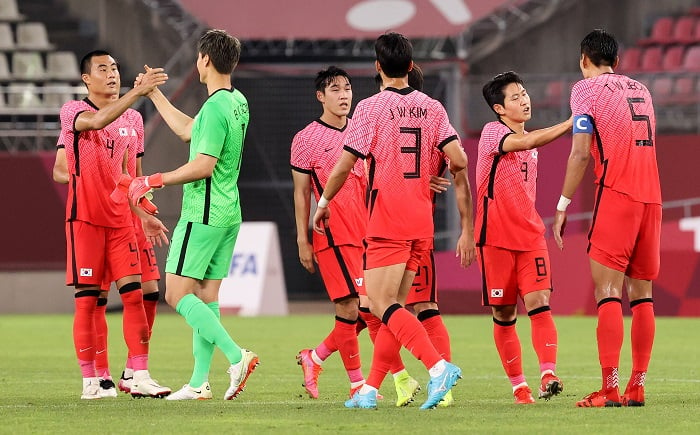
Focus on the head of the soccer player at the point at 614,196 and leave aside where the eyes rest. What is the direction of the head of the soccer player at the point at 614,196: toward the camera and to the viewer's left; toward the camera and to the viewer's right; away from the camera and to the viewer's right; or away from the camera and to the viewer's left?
away from the camera and to the viewer's left

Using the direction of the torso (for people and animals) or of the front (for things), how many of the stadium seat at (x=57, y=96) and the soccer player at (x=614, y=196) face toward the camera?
1

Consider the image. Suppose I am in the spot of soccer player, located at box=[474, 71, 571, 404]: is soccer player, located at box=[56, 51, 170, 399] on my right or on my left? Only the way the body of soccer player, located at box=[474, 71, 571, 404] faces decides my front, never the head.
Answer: on my right

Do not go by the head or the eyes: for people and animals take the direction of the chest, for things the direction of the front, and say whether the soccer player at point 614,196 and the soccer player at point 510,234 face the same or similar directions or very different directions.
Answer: very different directions

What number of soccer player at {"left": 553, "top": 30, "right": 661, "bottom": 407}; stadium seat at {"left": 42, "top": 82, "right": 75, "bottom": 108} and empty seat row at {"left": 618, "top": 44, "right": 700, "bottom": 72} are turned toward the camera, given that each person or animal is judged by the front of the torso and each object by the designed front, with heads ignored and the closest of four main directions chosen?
2

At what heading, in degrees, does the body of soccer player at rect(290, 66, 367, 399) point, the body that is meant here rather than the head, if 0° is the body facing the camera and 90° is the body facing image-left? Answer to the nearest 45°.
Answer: approximately 315°

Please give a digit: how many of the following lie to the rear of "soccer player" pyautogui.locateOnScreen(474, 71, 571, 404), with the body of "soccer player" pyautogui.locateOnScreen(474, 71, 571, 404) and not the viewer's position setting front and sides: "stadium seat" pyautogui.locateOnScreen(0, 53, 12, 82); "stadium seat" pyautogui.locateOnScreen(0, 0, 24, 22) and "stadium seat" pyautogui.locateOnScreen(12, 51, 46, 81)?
3

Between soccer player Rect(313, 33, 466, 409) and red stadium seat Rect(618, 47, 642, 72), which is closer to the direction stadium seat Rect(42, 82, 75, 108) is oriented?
the soccer player

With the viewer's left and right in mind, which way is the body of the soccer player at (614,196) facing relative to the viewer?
facing away from the viewer and to the left of the viewer

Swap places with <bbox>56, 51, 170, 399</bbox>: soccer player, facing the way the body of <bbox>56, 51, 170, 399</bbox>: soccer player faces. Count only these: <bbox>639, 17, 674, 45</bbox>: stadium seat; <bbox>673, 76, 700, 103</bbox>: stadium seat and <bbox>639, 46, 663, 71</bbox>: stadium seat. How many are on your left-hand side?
3

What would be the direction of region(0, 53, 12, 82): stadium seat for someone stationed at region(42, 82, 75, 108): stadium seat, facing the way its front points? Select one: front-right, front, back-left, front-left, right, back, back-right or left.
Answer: back-right

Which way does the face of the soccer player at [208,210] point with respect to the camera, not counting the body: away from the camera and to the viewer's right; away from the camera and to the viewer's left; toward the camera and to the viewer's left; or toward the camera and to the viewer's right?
away from the camera and to the viewer's left

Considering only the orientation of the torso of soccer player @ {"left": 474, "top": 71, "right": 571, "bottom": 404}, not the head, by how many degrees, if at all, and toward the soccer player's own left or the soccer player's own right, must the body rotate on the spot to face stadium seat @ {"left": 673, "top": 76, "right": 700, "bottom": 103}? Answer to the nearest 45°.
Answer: approximately 135° to the soccer player's own left

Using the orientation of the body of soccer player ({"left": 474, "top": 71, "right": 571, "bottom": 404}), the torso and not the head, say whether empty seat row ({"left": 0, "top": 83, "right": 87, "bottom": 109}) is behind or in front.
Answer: behind

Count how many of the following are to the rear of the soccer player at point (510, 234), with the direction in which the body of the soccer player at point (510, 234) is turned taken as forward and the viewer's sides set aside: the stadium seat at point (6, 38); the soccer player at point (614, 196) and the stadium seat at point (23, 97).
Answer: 2
